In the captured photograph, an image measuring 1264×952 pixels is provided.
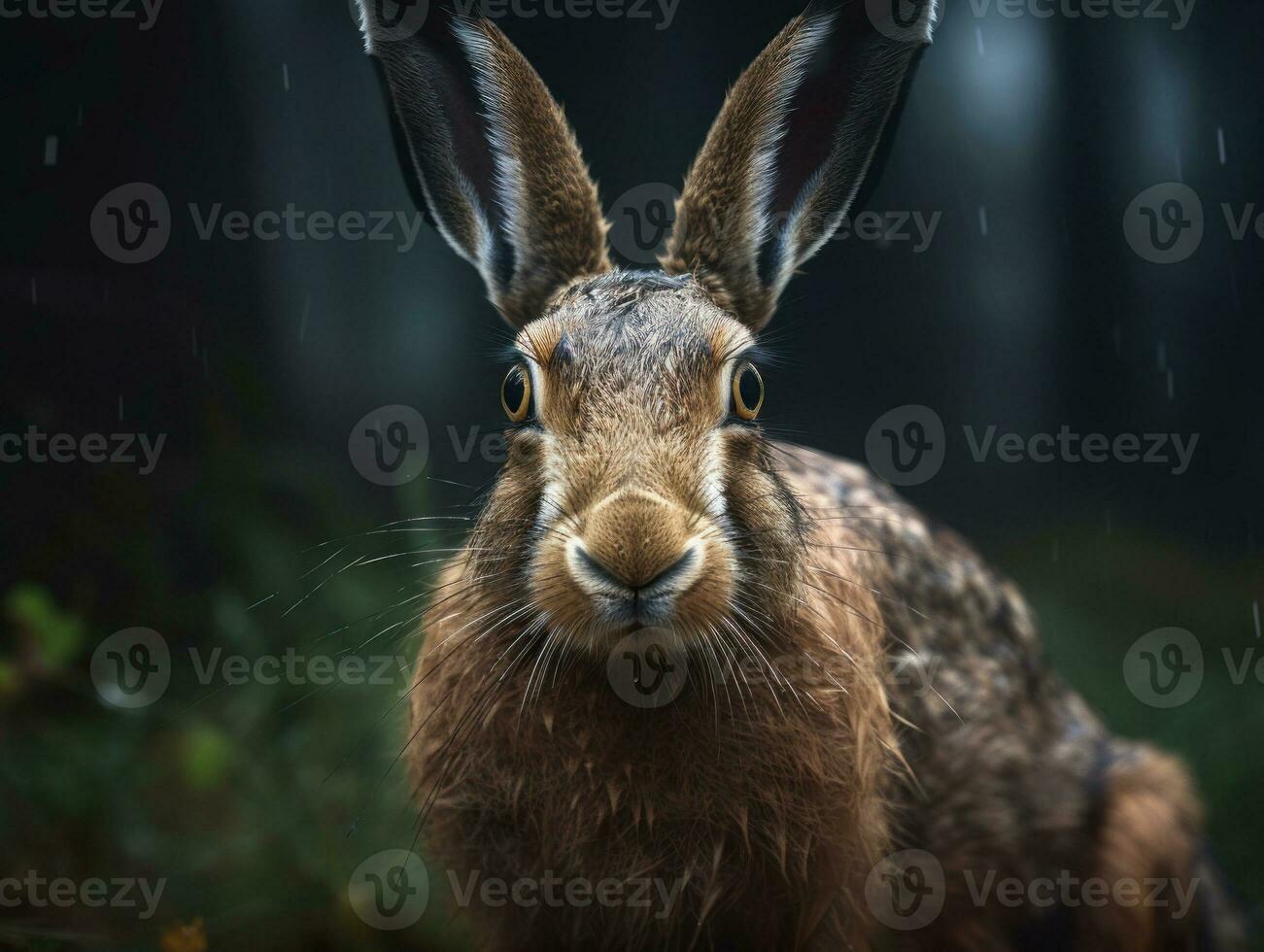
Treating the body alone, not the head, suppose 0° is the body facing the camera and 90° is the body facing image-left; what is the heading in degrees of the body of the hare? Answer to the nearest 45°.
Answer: approximately 45°
